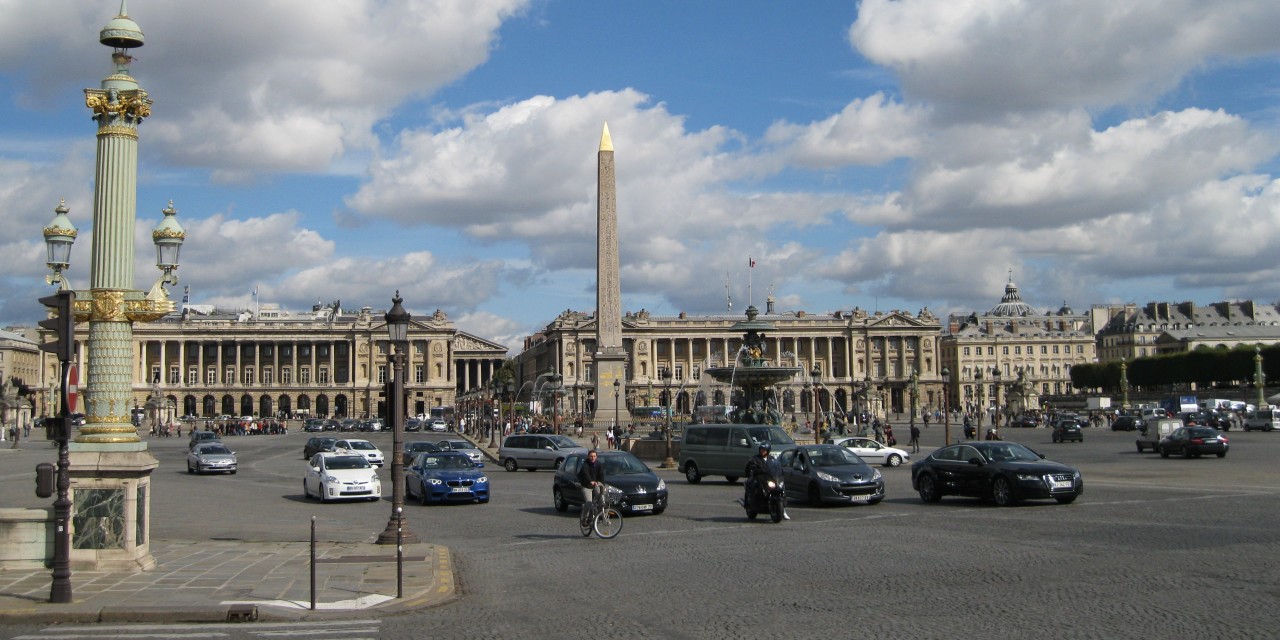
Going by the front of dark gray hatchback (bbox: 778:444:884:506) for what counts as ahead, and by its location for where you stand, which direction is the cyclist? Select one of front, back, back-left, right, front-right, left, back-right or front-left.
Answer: right

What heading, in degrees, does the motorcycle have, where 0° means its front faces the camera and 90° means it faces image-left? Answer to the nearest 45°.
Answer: approximately 315°

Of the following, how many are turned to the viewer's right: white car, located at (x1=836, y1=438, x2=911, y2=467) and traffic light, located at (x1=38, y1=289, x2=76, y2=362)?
1

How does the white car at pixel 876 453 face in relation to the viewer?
to the viewer's right

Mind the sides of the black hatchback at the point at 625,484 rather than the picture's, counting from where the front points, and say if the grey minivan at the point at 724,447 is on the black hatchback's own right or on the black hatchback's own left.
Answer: on the black hatchback's own left

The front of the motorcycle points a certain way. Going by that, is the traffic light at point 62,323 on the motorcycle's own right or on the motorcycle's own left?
on the motorcycle's own right

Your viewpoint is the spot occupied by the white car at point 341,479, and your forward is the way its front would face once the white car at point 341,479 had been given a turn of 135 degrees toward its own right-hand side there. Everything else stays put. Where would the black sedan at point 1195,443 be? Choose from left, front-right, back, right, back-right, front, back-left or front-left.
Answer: back

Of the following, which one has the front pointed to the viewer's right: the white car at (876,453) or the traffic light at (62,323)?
the white car

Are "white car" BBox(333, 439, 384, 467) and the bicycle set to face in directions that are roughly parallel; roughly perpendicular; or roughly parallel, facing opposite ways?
roughly parallel
